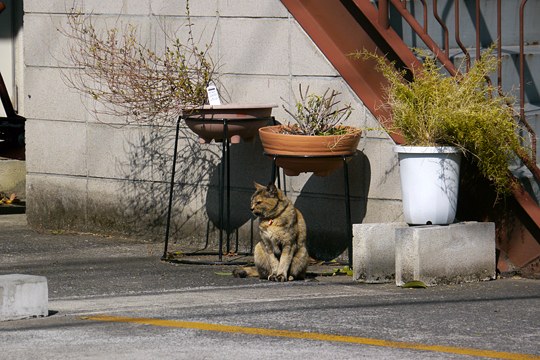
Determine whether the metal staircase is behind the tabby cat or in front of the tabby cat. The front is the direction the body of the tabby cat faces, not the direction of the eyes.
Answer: behind

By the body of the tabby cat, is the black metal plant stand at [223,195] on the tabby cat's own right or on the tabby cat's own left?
on the tabby cat's own right

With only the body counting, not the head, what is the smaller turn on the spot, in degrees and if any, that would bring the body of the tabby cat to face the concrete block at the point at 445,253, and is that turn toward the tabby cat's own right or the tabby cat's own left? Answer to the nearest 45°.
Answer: approximately 135° to the tabby cat's own left
